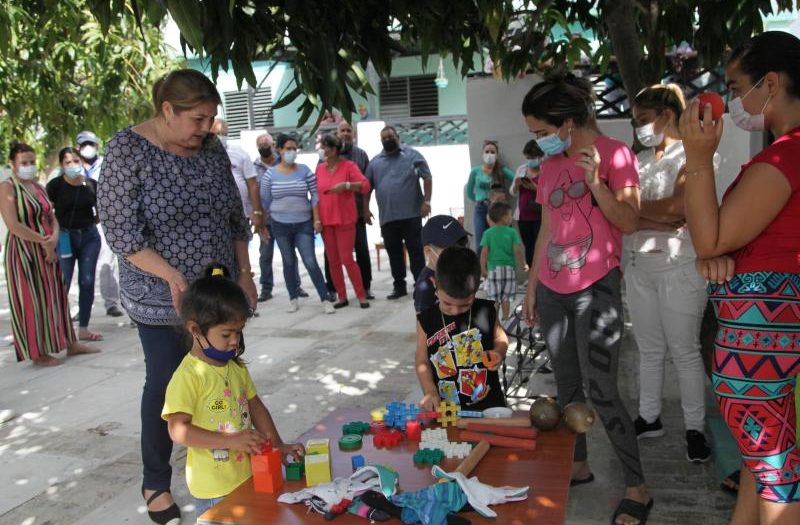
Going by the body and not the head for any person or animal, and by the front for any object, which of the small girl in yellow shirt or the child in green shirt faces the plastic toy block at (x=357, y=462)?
the small girl in yellow shirt

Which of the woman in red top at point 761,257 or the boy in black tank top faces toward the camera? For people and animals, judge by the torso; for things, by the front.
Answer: the boy in black tank top

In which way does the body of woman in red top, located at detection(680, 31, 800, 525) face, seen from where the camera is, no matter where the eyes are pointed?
to the viewer's left

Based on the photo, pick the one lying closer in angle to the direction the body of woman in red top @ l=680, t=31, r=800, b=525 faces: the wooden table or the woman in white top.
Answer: the wooden table

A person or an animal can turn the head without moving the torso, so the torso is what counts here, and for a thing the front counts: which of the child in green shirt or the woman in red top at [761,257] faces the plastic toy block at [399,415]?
the woman in red top

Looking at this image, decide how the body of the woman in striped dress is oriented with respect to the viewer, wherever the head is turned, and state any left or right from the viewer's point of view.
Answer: facing the viewer and to the right of the viewer

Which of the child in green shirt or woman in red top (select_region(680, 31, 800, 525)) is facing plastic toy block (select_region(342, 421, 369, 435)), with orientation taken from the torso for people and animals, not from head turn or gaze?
the woman in red top

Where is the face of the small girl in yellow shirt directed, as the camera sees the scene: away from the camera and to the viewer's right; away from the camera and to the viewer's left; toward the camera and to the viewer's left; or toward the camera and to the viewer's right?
toward the camera and to the viewer's right

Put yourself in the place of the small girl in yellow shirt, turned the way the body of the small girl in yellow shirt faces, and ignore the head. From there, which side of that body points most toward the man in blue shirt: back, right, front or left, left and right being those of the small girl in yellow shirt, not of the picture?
left

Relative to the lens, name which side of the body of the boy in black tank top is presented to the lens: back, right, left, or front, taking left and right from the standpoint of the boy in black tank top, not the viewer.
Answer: front

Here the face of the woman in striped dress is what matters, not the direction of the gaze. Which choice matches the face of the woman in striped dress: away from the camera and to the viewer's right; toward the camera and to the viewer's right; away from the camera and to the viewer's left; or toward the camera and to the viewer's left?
toward the camera and to the viewer's right

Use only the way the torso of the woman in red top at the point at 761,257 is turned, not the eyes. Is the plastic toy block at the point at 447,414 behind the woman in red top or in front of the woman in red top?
in front

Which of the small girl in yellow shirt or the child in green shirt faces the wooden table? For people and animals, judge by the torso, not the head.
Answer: the small girl in yellow shirt

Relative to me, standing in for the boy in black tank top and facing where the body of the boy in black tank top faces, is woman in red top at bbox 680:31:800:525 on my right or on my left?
on my left
